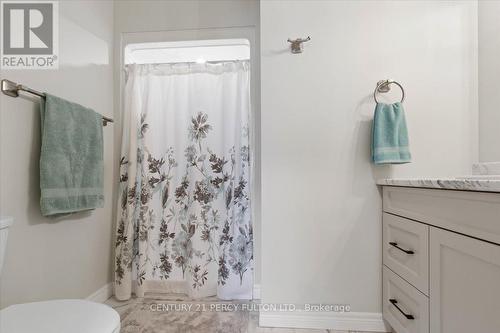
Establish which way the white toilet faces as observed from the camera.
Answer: facing to the right of the viewer

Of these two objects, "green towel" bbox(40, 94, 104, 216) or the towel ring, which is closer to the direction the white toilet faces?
the towel ring

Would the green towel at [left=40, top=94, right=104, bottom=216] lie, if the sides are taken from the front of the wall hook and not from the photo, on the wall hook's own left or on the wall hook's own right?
on the wall hook's own right

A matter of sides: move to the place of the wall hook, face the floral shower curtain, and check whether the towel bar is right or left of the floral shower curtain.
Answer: left

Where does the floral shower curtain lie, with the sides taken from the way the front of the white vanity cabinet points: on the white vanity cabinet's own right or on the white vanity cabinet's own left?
on the white vanity cabinet's own right

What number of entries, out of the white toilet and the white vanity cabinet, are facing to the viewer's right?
1

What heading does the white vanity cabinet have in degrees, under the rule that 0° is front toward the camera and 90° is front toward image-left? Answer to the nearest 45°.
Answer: approximately 45°

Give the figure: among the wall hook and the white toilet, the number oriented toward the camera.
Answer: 1

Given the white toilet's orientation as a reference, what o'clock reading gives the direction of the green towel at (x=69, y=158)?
The green towel is roughly at 9 o'clock from the white toilet.
